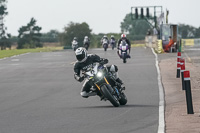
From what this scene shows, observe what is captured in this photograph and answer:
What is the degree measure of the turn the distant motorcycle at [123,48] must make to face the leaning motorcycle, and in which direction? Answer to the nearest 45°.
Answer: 0° — it already faces it

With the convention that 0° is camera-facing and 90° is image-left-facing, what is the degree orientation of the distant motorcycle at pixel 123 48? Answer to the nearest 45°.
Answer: approximately 0°
